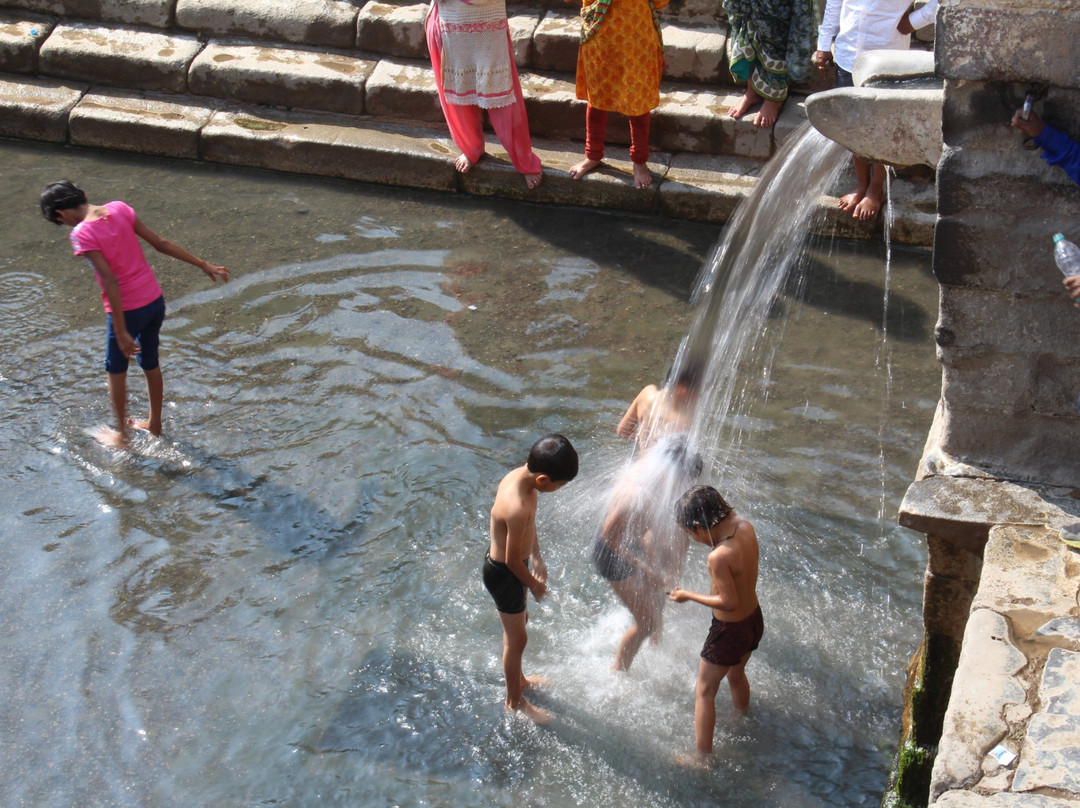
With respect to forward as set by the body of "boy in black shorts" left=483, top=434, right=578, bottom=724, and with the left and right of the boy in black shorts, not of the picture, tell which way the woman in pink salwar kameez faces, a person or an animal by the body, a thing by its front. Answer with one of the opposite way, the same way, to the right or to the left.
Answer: to the right

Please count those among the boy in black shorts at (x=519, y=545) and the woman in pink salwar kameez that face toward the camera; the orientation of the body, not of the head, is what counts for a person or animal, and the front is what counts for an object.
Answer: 1

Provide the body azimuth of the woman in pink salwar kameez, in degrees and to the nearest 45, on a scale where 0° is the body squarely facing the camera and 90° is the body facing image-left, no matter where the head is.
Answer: approximately 0°

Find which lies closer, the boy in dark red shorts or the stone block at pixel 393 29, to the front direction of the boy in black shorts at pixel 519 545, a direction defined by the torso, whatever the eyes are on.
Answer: the boy in dark red shorts

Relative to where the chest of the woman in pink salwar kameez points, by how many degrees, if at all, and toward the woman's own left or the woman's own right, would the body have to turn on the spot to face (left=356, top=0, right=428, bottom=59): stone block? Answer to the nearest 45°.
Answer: approximately 135° to the woman's own right

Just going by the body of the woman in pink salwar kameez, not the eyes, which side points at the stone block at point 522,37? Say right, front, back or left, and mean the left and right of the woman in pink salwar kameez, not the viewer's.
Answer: back

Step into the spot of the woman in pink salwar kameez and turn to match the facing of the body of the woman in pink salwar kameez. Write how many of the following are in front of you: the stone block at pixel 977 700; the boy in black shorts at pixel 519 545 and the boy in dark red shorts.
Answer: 3

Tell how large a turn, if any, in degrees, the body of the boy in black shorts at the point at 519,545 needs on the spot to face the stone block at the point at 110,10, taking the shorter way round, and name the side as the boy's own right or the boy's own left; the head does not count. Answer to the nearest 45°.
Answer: approximately 135° to the boy's own left

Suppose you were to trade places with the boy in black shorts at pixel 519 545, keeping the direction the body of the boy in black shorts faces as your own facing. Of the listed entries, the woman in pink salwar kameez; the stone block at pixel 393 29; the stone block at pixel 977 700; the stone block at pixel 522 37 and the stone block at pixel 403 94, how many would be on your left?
4

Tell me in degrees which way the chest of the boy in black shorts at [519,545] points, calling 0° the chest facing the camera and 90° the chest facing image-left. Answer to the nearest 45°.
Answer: approximately 270°

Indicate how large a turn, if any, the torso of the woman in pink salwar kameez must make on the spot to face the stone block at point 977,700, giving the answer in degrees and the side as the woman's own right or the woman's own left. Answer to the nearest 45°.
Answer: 0° — they already face it
